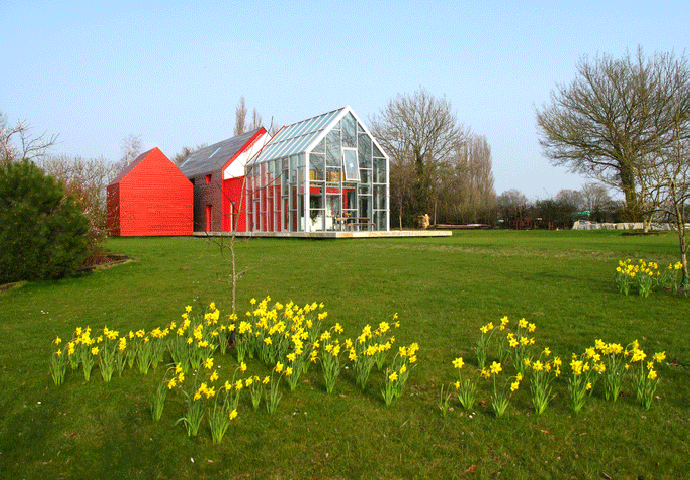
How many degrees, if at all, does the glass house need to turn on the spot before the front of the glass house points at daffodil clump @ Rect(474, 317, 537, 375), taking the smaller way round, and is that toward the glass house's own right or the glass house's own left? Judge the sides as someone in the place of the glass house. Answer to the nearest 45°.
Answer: approximately 45° to the glass house's own right

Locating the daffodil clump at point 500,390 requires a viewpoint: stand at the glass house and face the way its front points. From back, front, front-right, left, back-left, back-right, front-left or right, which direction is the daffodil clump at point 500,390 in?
front-right

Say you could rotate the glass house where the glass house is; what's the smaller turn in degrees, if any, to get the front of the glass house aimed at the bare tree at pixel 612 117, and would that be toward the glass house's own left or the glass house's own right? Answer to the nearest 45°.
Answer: approximately 45° to the glass house's own left

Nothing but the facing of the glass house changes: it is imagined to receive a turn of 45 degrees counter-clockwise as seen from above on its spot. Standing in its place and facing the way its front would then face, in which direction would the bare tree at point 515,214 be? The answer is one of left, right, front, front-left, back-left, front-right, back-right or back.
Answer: front-left

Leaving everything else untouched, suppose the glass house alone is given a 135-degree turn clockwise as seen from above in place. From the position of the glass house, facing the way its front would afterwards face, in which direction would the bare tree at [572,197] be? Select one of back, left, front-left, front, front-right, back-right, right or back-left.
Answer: back-right

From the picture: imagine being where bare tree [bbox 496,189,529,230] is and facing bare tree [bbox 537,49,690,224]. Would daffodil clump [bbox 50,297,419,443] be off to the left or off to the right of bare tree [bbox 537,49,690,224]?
right

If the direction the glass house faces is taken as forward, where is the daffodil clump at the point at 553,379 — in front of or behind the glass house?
in front

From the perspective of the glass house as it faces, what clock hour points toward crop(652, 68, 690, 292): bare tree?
The bare tree is roughly at 1 o'clock from the glass house.

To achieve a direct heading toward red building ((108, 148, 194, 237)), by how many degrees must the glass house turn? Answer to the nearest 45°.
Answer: approximately 180°

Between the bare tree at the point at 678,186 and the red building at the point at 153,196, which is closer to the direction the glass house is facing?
the bare tree

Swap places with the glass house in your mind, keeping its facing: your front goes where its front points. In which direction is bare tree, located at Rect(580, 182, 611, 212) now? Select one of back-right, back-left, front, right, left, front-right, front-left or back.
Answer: left

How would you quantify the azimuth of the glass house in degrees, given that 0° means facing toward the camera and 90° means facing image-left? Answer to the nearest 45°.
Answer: approximately 315°

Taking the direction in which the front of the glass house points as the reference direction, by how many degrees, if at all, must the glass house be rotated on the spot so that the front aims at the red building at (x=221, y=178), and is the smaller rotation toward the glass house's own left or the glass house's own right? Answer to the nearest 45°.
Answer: approximately 180°
